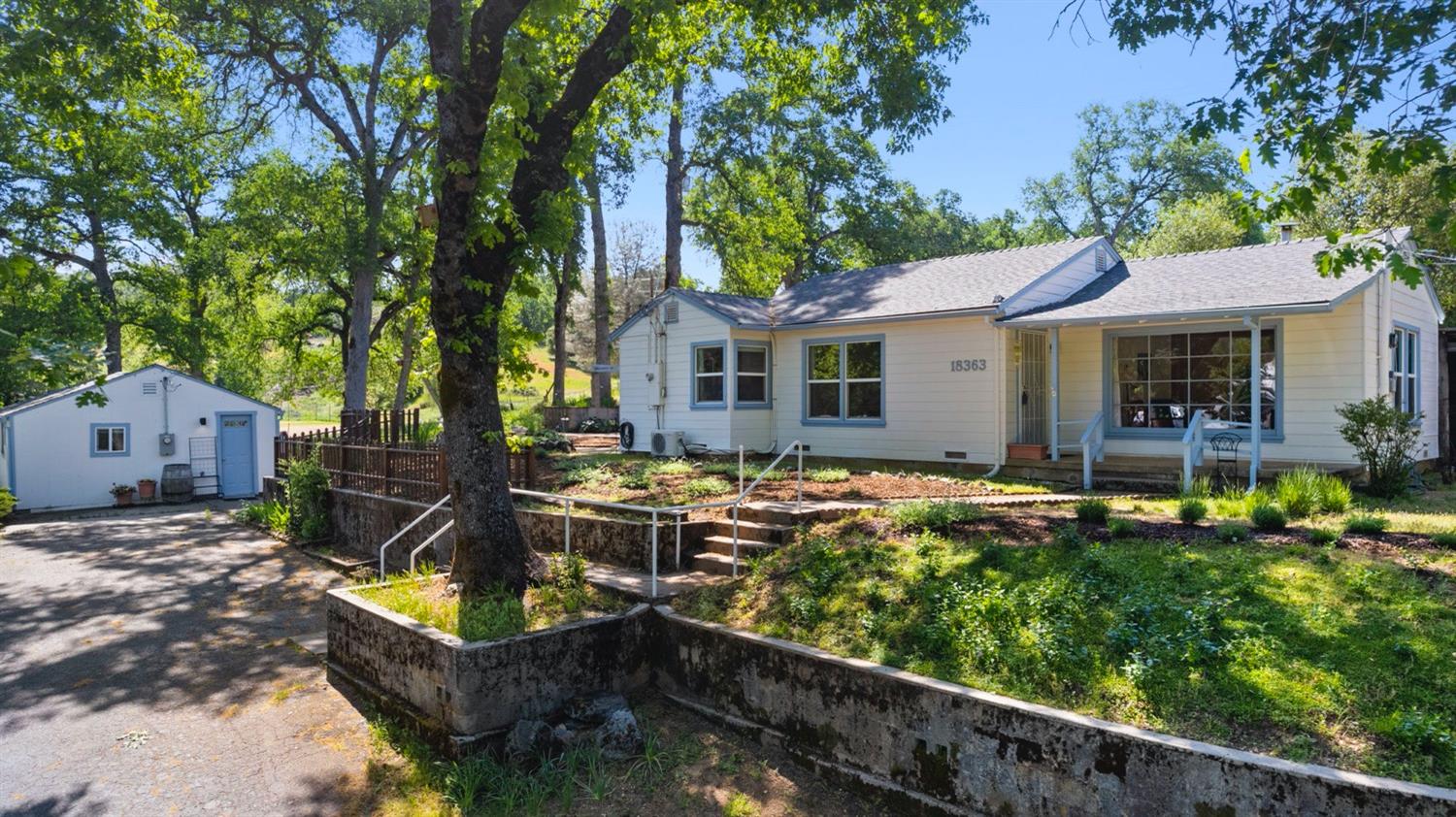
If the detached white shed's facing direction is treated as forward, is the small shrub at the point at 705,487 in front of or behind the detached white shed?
in front

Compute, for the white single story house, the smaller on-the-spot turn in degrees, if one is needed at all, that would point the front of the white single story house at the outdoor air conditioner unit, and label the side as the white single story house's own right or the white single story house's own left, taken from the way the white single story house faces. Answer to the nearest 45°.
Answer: approximately 90° to the white single story house's own right

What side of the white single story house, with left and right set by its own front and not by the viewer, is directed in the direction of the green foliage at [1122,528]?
front

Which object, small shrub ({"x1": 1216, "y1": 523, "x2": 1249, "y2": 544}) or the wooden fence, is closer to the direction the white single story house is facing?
the small shrub

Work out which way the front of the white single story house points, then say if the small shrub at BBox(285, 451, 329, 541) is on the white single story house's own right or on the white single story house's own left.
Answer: on the white single story house's own right

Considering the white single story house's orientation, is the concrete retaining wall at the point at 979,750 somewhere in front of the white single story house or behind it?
in front

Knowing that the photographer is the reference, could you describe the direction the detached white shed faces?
facing the viewer

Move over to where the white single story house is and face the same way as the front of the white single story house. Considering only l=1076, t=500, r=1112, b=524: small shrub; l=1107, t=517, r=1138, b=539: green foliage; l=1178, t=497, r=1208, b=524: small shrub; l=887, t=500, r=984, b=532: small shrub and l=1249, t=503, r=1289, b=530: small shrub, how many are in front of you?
5

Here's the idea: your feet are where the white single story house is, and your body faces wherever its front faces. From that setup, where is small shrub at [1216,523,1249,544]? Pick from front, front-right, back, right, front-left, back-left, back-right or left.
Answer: front

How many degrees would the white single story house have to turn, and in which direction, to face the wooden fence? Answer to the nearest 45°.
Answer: approximately 45° to its right

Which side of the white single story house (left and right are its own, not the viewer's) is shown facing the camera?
front

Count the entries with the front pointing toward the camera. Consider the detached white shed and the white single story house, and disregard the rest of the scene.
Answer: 2
